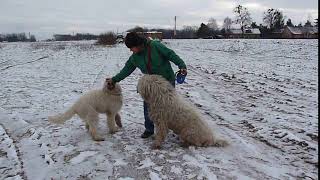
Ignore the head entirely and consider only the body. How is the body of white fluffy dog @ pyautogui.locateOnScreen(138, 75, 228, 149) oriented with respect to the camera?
to the viewer's left

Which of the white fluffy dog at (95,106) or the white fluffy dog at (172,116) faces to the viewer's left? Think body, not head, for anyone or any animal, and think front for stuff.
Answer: the white fluffy dog at (172,116)

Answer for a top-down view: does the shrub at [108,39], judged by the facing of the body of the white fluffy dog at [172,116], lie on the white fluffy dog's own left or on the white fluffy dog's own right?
on the white fluffy dog's own right

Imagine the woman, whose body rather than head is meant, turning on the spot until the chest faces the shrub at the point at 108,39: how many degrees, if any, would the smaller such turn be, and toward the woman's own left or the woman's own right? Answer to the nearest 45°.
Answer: approximately 135° to the woman's own right

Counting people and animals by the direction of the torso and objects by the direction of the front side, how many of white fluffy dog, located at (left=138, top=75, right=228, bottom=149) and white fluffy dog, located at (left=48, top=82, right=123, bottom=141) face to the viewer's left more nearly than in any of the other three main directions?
1

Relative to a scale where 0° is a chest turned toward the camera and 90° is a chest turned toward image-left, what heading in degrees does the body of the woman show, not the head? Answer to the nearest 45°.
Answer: approximately 45°

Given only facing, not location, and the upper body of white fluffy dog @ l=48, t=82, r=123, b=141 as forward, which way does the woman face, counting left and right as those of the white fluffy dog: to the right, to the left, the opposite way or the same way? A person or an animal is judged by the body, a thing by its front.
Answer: the opposite way

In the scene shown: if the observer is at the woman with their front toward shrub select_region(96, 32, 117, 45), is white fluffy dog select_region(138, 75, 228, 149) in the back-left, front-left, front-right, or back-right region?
back-right

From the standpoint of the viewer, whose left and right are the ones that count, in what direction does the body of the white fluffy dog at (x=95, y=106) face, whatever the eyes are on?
facing away from the viewer and to the right of the viewer
